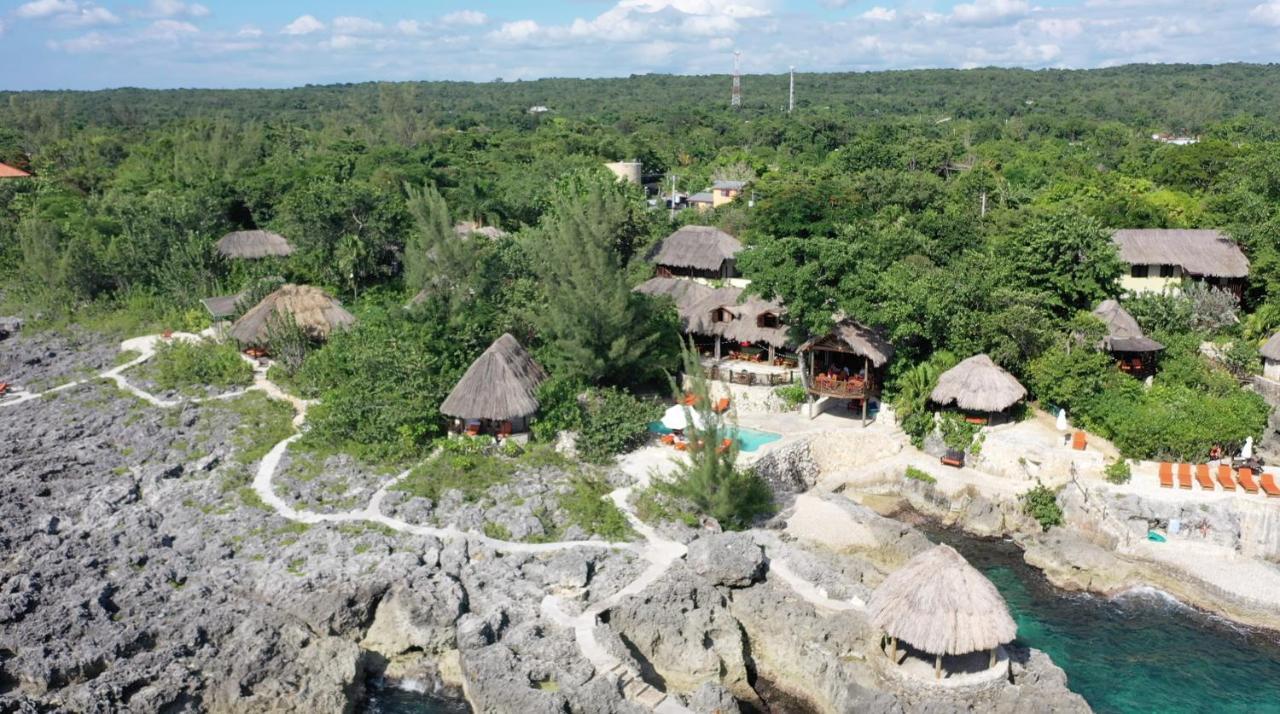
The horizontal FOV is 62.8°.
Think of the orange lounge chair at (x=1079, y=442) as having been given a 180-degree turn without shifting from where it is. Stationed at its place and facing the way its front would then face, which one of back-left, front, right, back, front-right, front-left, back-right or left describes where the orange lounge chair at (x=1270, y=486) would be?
right

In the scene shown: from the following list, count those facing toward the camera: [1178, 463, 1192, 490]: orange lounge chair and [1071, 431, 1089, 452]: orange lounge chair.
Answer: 2

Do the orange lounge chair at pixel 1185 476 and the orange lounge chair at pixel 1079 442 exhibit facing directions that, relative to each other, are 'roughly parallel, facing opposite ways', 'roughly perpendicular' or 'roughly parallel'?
roughly parallel

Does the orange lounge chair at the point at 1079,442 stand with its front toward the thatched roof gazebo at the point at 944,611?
yes

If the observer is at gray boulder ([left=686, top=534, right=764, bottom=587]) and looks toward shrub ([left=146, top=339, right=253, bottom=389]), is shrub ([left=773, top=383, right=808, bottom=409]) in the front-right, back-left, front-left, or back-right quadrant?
front-right

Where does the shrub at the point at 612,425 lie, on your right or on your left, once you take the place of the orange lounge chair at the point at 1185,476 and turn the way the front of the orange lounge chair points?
on your right

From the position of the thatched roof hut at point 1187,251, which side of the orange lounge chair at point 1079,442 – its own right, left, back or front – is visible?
back

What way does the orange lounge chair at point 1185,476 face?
toward the camera

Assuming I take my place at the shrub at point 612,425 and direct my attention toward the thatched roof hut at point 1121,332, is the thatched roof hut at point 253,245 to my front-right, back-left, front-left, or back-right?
back-left

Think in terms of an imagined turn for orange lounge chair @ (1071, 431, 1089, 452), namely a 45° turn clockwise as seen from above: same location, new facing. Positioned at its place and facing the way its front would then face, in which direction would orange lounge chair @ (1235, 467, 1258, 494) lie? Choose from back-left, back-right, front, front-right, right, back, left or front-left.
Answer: back-left

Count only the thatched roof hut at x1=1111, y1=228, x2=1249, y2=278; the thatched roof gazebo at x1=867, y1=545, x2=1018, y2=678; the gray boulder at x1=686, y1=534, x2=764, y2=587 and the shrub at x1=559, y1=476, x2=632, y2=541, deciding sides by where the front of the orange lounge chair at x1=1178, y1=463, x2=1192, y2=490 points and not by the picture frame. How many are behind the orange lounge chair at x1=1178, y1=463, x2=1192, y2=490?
1

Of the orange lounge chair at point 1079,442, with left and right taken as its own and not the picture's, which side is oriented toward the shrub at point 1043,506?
front

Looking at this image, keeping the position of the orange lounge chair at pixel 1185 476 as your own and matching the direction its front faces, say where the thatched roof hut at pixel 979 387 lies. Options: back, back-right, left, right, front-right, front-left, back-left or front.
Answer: right

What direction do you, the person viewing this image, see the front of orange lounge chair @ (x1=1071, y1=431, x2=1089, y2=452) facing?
facing the viewer
